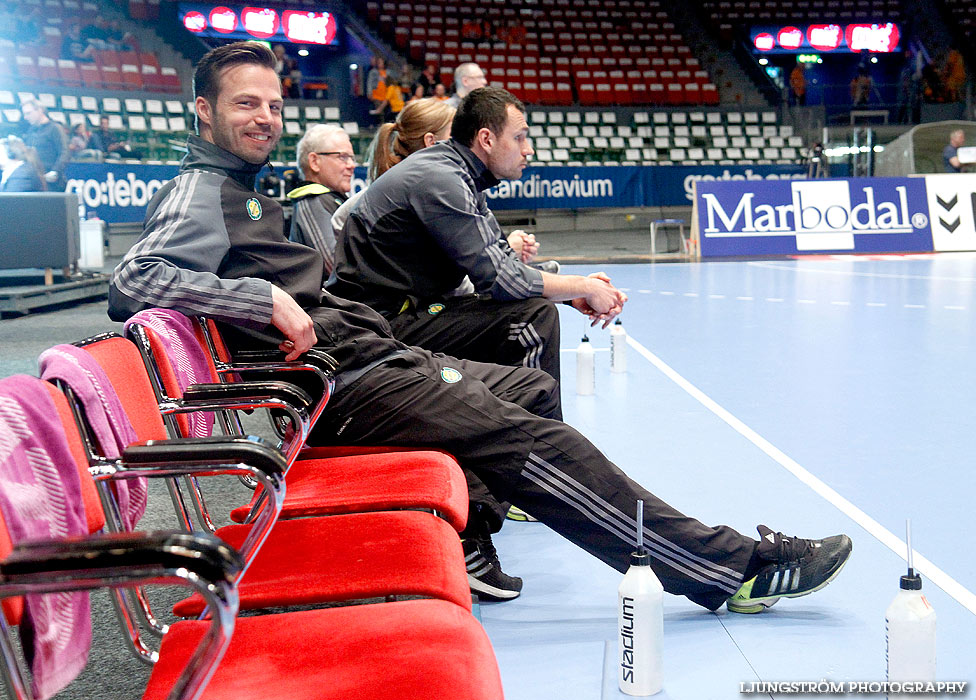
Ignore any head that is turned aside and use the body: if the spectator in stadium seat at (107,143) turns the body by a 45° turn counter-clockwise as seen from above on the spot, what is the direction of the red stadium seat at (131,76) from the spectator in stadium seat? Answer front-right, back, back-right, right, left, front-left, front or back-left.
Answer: left

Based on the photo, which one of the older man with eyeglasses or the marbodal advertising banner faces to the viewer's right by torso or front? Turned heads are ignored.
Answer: the older man with eyeglasses

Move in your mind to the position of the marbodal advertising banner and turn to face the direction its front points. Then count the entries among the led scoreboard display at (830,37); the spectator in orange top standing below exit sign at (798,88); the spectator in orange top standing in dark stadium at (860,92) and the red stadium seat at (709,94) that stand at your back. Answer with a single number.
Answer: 4

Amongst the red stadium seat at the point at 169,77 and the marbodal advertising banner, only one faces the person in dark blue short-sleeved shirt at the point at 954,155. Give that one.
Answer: the red stadium seat

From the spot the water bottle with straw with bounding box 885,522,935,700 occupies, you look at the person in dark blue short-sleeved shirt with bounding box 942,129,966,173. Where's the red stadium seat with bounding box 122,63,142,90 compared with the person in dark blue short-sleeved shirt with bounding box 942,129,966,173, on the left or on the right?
left

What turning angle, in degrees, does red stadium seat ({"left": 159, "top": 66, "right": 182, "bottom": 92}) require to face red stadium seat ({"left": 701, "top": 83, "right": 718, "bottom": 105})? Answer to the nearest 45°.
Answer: approximately 45° to its left

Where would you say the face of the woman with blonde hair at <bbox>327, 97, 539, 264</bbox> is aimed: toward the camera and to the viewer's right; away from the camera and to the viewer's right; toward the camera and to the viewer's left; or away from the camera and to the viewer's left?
away from the camera and to the viewer's right

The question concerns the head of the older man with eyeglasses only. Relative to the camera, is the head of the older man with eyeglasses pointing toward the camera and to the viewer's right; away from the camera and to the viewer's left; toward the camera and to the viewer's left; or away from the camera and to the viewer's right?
toward the camera and to the viewer's right
